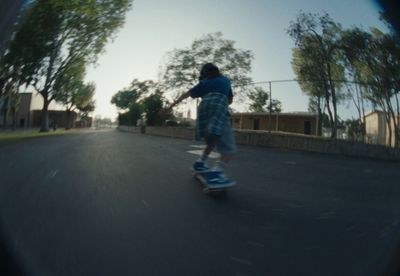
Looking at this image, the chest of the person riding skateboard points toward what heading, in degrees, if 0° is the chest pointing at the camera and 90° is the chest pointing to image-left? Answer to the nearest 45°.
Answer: approximately 225°
